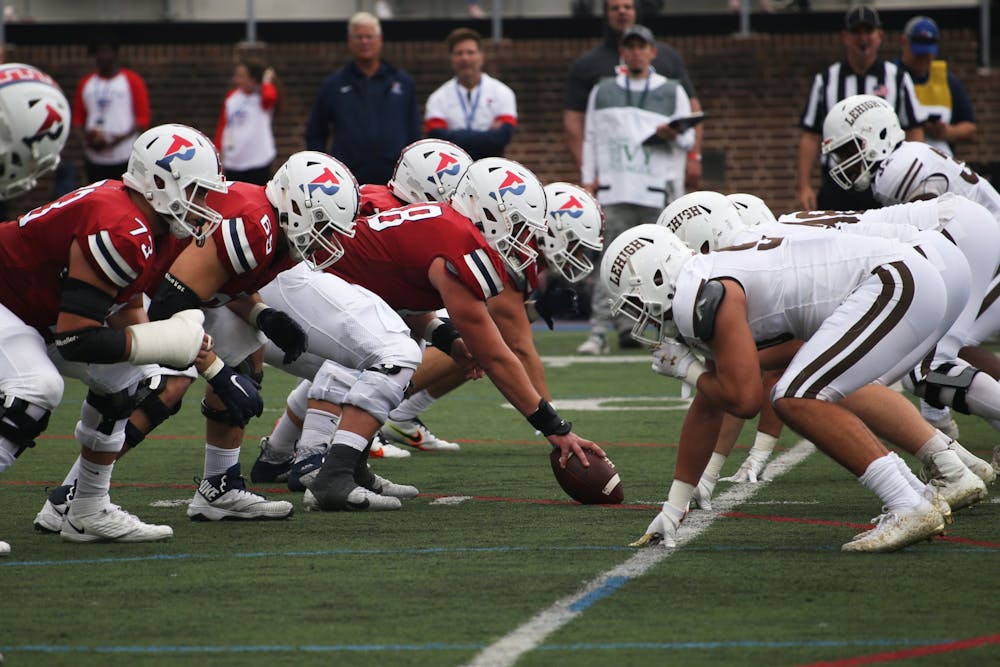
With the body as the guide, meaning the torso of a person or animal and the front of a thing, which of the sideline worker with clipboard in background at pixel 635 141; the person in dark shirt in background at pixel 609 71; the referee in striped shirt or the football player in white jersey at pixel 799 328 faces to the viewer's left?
the football player in white jersey

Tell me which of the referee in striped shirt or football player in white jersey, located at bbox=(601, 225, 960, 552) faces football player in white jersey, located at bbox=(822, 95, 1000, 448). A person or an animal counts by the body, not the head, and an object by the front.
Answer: the referee in striped shirt

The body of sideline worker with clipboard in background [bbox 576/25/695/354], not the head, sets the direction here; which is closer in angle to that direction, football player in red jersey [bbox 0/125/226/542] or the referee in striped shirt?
the football player in red jersey

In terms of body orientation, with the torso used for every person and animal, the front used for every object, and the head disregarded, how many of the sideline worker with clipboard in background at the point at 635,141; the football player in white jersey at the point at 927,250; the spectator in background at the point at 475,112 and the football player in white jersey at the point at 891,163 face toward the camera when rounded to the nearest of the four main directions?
2

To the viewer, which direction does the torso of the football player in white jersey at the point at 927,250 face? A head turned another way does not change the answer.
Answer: to the viewer's left

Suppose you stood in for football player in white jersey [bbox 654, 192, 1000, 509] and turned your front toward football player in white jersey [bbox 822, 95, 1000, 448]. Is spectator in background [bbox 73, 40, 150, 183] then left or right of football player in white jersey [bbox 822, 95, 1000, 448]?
left

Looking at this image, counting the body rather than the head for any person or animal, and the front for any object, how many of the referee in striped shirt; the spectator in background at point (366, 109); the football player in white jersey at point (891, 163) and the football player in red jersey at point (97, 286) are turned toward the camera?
2

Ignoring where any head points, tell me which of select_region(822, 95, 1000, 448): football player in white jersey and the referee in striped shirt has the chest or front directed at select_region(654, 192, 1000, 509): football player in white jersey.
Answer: the referee in striped shirt

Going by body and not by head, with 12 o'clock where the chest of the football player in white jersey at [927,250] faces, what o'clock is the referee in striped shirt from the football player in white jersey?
The referee in striped shirt is roughly at 3 o'clock from the football player in white jersey.

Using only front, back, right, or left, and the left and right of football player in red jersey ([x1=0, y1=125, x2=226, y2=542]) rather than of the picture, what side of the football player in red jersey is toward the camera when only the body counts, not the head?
right

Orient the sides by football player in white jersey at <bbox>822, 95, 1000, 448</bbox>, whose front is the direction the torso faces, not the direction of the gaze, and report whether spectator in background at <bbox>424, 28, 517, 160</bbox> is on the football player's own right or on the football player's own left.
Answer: on the football player's own right

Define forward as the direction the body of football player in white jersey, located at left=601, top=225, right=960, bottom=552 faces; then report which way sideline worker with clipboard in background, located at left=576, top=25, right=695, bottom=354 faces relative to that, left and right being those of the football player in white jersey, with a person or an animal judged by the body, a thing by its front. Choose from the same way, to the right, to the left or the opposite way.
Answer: to the left

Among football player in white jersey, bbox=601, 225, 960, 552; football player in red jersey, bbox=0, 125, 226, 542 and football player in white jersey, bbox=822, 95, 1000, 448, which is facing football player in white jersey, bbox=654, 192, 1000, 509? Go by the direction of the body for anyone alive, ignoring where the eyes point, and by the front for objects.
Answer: the football player in red jersey

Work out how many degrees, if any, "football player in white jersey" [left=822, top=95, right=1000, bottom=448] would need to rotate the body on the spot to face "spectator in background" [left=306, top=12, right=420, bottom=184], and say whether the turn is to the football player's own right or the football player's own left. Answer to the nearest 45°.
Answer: approximately 45° to the football player's own right

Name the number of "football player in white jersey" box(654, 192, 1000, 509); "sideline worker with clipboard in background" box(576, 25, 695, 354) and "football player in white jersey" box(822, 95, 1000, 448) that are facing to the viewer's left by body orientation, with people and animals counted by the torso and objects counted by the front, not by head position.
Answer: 2

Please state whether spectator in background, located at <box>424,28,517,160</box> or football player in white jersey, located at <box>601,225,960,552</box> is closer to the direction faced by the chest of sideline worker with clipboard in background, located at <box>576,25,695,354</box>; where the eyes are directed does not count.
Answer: the football player in white jersey
